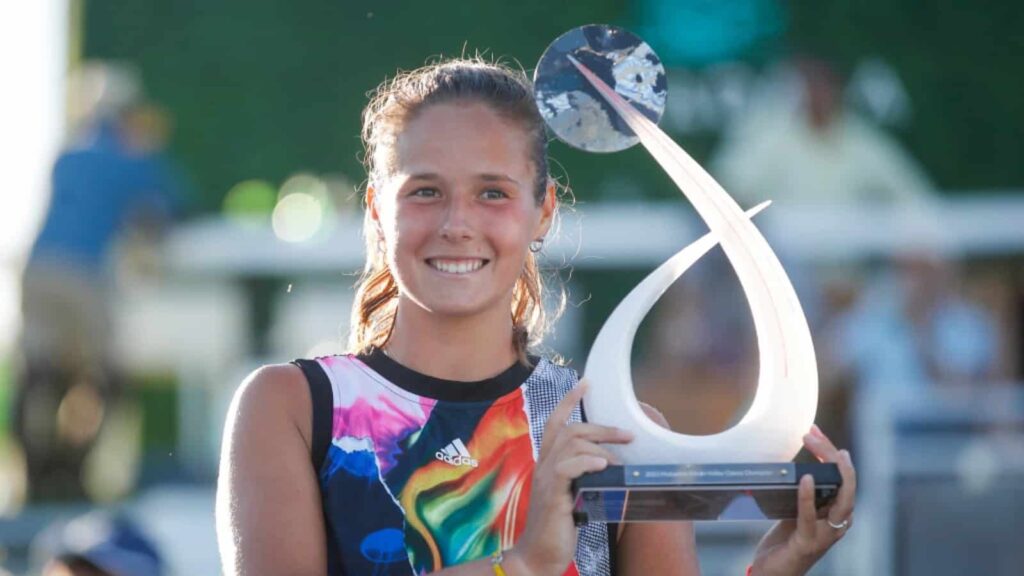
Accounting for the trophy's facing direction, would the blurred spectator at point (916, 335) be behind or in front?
behind

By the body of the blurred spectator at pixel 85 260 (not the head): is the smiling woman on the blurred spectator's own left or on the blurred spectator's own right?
on the blurred spectator's own right

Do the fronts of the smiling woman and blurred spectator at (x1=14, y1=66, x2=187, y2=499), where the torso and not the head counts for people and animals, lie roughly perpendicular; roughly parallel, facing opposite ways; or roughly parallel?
roughly perpendicular

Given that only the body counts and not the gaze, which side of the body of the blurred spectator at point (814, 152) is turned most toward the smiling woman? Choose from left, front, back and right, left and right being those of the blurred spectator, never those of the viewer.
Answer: front

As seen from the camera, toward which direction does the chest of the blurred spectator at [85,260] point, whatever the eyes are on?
to the viewer's right

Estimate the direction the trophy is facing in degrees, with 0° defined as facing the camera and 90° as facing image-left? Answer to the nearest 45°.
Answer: approximately 0°

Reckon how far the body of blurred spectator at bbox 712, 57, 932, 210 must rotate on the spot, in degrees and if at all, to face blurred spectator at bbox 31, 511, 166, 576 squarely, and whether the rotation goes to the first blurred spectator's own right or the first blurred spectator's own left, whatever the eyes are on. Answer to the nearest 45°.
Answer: approximately 45° to the first blurred spectator's own right

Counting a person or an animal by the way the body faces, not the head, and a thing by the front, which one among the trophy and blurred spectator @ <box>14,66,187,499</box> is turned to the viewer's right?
the blurred spectator
